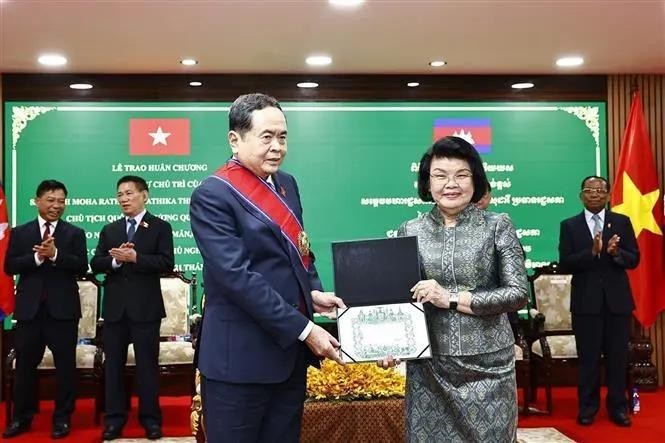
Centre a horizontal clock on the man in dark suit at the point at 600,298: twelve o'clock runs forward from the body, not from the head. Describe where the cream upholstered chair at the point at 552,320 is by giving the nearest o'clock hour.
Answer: The cream upholstered chair is roughly at 5 o'clock from the man in dark suit.

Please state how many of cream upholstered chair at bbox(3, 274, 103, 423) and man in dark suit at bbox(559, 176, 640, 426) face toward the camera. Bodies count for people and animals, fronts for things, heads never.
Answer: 2

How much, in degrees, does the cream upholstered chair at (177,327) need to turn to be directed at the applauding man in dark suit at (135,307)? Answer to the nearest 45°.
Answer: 0° — it already faces them

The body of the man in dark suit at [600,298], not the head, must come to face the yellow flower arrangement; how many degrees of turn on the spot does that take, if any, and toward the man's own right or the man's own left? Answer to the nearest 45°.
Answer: approximately 45° to the man's own right

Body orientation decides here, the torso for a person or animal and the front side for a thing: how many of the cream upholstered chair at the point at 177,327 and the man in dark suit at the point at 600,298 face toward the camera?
2

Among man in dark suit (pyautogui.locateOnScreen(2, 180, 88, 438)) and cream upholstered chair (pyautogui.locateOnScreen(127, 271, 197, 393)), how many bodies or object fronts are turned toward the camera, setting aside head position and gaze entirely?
2

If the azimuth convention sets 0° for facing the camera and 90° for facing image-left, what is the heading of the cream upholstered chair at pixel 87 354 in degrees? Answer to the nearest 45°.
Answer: approximately 0°

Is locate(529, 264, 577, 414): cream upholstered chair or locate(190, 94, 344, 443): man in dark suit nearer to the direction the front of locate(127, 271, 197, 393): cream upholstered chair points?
the man in dark suit

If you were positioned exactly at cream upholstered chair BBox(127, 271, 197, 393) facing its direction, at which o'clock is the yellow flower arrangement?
The yellow flower arrangement is roughly at 11 o'clock from the cream upholstered chair.
